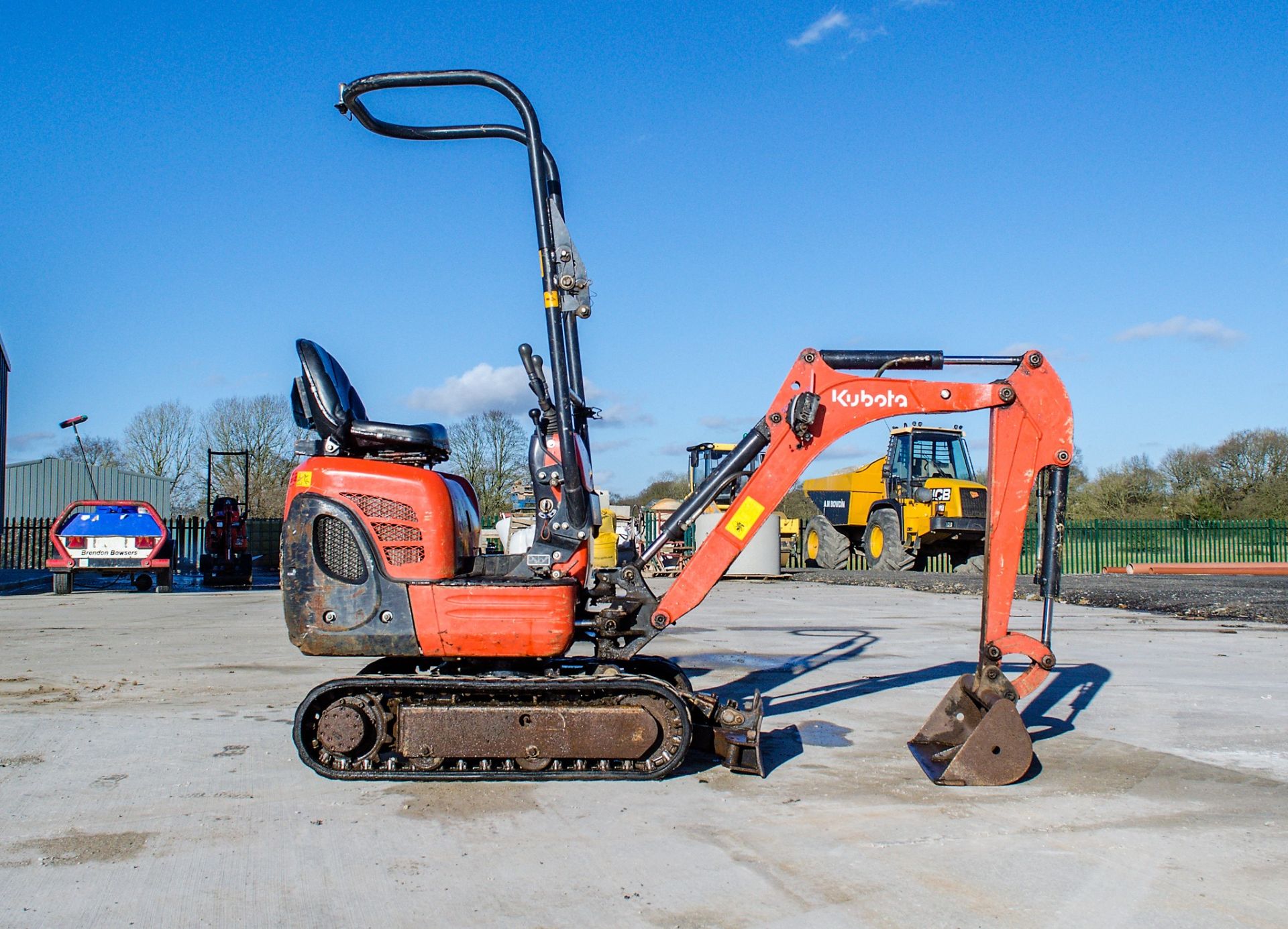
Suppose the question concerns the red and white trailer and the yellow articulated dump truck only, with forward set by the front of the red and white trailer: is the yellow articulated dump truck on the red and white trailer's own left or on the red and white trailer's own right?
on the red and white trailer's own right

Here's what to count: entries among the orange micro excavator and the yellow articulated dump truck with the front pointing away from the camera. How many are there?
0

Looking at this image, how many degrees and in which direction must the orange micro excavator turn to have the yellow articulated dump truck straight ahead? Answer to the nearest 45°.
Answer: approximately 90° to its left

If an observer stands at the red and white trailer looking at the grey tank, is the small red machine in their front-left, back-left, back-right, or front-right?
front-left

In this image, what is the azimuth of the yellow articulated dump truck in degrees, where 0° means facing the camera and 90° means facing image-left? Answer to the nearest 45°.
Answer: approximately 315°

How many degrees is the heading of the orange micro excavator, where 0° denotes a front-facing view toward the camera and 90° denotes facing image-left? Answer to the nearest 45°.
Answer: approximately 270°

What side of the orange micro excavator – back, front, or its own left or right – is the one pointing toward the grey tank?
left

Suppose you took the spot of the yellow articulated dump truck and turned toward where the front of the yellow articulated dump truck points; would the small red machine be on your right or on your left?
on your right

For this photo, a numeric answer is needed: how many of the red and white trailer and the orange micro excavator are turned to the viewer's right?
1

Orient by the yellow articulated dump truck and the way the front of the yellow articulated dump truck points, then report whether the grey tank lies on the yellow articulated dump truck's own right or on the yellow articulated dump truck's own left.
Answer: on the yellow articulated dump truck's own right

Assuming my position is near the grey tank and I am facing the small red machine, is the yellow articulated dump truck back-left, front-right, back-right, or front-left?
back-right

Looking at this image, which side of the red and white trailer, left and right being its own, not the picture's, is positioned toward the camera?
back

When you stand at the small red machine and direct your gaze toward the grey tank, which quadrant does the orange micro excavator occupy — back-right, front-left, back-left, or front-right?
front-right
